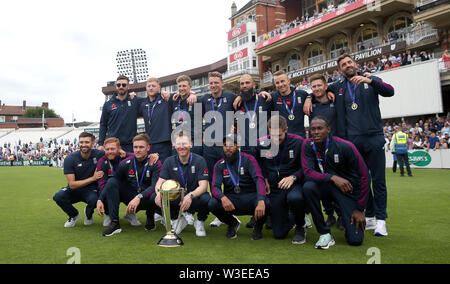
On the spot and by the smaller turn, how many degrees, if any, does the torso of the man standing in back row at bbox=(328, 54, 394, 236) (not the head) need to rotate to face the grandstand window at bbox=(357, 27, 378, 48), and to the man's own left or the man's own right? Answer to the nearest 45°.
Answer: approximately 180°

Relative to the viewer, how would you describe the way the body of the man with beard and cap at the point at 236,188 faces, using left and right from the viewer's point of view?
facing the viewer

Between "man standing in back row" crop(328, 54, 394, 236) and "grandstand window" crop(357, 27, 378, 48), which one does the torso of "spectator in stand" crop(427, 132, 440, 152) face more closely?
the man standing in back row

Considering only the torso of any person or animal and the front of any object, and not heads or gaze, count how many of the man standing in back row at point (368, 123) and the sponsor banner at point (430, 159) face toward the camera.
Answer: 2

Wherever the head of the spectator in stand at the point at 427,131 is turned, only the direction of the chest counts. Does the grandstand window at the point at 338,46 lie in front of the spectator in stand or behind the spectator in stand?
behind

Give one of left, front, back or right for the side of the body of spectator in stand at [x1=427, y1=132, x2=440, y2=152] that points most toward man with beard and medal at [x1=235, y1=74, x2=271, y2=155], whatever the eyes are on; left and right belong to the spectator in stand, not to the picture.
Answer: front

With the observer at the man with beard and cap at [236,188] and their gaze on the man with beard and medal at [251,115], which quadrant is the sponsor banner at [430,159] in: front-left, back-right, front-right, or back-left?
front-right

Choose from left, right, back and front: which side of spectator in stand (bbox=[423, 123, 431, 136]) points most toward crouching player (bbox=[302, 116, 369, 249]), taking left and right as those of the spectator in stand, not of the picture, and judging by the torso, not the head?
front

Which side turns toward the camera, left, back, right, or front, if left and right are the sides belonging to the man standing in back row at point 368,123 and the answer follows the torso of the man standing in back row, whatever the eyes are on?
front

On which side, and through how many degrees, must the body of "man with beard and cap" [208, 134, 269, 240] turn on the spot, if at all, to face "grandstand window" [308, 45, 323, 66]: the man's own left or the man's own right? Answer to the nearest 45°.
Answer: approximately 180°

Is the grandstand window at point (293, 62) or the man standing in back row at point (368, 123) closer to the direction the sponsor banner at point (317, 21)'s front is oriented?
the man standing in back row

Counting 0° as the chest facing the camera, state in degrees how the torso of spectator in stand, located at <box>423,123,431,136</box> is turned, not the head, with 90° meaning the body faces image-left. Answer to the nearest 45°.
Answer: approximately 0°

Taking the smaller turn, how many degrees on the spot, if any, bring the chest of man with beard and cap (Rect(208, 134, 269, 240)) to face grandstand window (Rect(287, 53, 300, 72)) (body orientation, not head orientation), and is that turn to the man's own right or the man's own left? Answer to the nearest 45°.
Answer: approximately 180°
